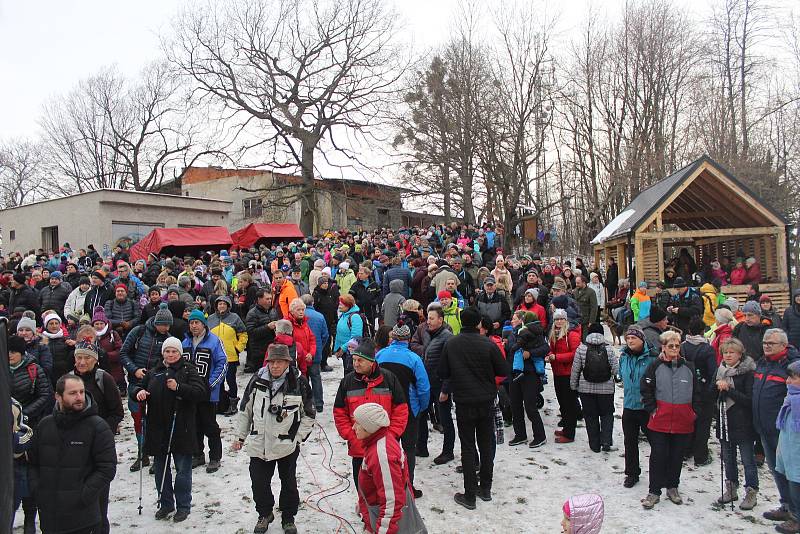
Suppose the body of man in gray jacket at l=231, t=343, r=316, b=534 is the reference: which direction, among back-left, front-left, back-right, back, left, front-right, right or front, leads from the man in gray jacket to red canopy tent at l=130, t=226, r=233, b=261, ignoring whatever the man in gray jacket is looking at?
back

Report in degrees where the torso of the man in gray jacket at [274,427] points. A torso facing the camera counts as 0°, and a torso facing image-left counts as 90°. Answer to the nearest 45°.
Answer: approximately 0°

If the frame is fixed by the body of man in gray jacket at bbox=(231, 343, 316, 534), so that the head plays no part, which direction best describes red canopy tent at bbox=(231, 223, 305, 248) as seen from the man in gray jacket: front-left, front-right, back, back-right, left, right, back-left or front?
back

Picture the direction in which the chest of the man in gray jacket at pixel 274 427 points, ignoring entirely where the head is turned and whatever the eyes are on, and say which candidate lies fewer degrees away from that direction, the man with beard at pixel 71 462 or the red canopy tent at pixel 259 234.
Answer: the man with beard

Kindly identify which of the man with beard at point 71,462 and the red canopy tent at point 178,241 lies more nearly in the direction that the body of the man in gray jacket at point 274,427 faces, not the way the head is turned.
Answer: the man with beard

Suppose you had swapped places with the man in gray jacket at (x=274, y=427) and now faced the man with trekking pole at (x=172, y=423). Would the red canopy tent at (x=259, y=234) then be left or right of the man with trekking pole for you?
right

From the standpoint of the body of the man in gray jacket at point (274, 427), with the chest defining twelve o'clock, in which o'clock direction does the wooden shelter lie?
The wooden shelter is roughly at 8 o'clock from the man in gray jacket.

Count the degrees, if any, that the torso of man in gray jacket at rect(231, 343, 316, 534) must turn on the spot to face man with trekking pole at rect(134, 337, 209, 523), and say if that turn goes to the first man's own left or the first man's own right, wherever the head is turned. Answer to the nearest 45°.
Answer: approximately 135° to the first man's own right

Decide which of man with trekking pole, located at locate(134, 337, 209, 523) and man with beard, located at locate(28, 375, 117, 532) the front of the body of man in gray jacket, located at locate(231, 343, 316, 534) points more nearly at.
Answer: the man with beard
